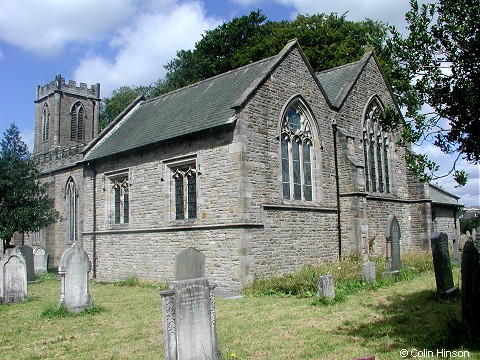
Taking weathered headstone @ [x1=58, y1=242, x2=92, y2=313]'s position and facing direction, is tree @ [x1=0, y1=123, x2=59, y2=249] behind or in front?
behind

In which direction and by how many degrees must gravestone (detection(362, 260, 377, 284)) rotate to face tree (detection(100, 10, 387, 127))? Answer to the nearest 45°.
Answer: approximately 180°

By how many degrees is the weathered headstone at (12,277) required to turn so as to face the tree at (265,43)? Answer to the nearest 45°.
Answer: approximately 135° to its left

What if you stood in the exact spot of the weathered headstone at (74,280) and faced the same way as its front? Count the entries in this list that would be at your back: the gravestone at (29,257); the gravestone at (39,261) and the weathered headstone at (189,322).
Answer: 2

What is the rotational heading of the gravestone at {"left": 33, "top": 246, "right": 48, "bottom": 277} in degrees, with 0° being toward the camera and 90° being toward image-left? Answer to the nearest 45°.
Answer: approximately 0°

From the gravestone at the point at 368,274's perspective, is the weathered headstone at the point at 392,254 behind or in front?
behind

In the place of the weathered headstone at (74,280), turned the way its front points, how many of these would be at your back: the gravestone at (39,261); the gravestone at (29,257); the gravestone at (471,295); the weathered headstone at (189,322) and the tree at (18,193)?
3

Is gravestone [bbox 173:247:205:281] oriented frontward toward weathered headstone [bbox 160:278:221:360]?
yes
